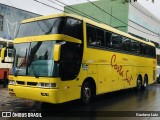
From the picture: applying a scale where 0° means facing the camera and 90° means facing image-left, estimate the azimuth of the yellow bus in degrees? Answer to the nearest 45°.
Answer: approximately 45°
